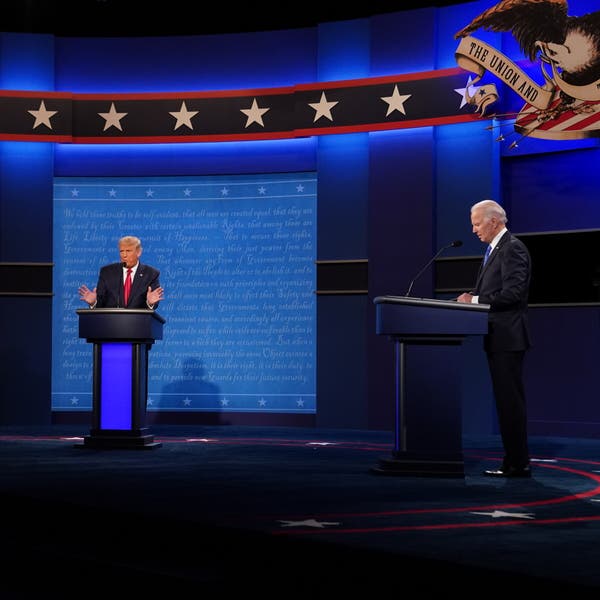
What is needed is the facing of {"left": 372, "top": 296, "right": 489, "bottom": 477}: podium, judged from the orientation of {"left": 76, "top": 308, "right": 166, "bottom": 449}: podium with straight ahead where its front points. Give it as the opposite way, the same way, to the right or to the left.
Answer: to the right

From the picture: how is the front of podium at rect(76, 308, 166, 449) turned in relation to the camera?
facing the viewer

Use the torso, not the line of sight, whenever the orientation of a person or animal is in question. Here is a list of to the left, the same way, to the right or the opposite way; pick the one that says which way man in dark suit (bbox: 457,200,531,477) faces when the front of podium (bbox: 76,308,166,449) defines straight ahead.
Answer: to the right

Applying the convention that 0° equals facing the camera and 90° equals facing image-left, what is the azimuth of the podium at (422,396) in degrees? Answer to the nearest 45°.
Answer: approximately 90°

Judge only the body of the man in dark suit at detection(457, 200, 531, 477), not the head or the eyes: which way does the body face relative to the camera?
to the viewer's left

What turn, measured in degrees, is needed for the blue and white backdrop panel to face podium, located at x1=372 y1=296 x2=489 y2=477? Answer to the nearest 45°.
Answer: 0° — it already faces it

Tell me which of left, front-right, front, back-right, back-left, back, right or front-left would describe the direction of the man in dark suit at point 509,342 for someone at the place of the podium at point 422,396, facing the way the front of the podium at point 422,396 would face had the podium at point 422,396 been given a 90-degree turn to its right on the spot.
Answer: right

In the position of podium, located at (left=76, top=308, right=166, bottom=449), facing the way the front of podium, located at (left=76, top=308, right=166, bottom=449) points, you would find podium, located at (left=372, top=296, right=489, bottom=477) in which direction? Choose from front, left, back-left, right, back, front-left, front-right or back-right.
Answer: front-left

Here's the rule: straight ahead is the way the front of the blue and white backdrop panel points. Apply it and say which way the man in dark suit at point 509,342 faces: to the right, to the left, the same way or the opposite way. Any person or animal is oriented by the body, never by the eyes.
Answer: to the right

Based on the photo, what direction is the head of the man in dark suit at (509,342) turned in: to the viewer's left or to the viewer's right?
to the viewer's left

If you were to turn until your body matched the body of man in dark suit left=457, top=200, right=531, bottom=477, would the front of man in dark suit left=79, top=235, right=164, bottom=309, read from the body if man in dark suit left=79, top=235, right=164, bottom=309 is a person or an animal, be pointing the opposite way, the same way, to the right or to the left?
to the left

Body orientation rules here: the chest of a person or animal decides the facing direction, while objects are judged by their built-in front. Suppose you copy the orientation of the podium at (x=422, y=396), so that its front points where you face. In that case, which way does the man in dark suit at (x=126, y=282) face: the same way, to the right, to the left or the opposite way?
to the left

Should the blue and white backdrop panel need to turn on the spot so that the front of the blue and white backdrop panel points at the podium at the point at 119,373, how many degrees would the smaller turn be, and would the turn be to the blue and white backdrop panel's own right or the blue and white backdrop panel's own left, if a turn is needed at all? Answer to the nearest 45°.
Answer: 0° — it already faces it

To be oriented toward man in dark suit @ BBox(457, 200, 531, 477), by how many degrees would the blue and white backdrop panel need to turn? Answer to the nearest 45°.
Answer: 0° — it already faces them
